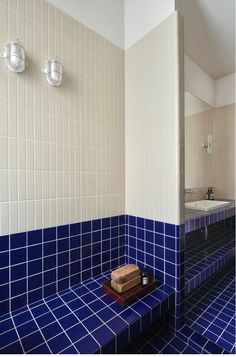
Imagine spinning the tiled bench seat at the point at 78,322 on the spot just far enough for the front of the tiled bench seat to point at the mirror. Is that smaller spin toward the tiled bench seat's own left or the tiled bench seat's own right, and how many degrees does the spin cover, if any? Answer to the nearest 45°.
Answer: approximately 90° to the tiled bench seat's own left

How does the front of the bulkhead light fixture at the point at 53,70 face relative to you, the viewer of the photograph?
facing the viewer and to the right of the viewer

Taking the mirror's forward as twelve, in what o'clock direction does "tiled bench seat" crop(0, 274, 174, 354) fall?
The tiled bench seat is roughly at 2 o'clock from the mirror.

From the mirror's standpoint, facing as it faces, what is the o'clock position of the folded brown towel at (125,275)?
The folded brown towel is roughly at 2 o'clock from the mirror.

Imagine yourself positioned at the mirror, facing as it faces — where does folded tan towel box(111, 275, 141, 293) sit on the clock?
The folded tan towel is roughly at 2 o'clock from the mirror.

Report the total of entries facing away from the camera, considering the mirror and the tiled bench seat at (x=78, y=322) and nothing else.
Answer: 0
